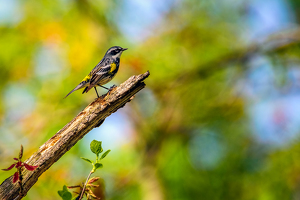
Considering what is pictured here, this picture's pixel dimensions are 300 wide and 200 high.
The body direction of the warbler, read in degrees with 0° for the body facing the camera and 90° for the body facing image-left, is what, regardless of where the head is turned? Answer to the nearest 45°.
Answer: approximately 270°
